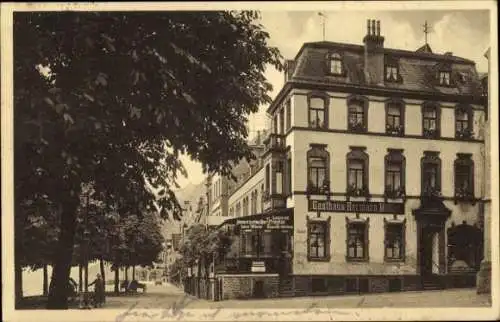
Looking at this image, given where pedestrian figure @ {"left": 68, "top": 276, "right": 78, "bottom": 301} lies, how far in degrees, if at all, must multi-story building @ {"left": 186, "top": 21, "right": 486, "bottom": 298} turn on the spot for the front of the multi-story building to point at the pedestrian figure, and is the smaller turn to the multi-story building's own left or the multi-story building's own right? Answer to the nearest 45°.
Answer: approximately 90° to the multi-story building's own right

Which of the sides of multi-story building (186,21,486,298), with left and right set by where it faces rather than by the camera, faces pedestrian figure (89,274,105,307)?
right
